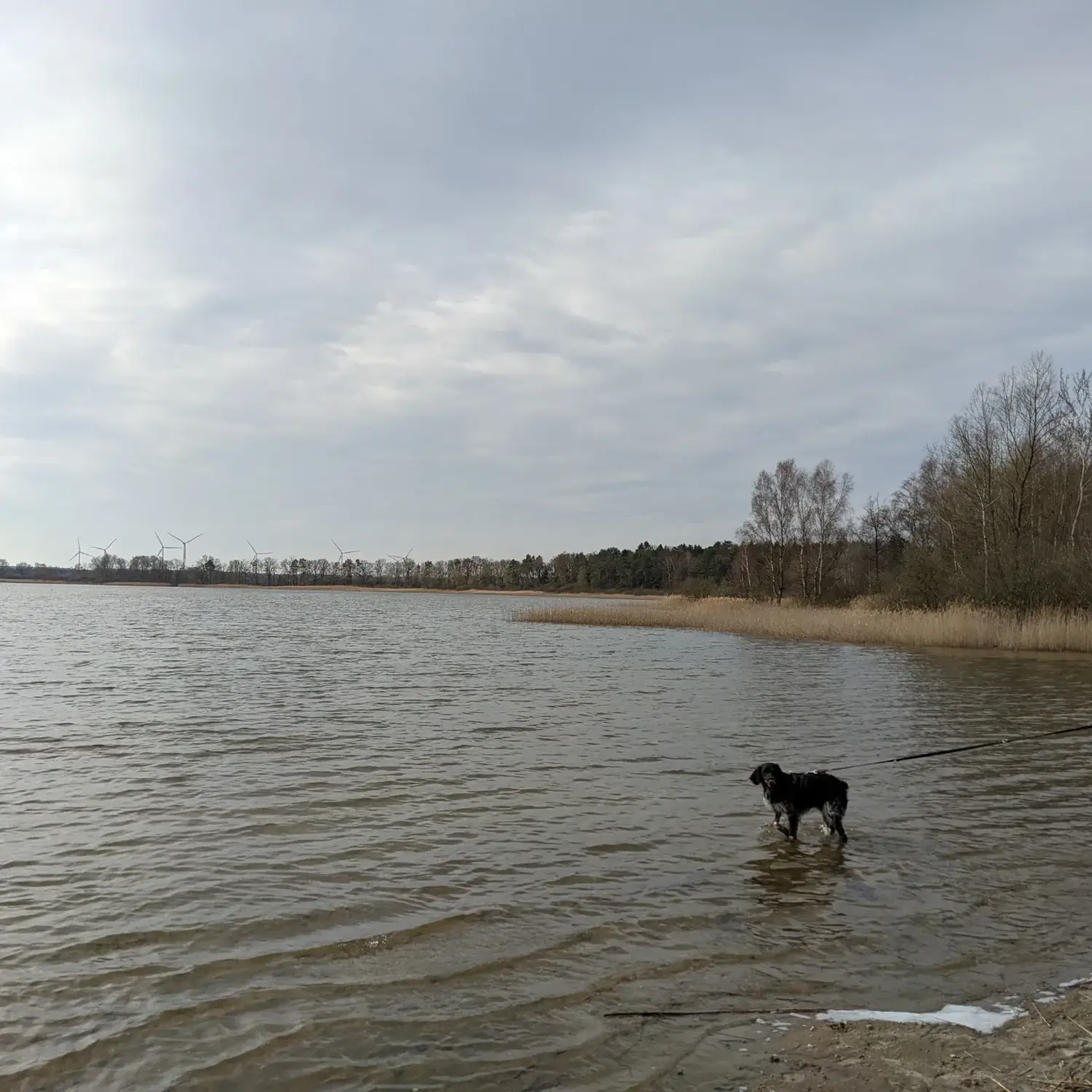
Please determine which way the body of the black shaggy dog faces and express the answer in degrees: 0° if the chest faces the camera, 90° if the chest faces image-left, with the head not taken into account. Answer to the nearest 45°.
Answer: approximately 90°
